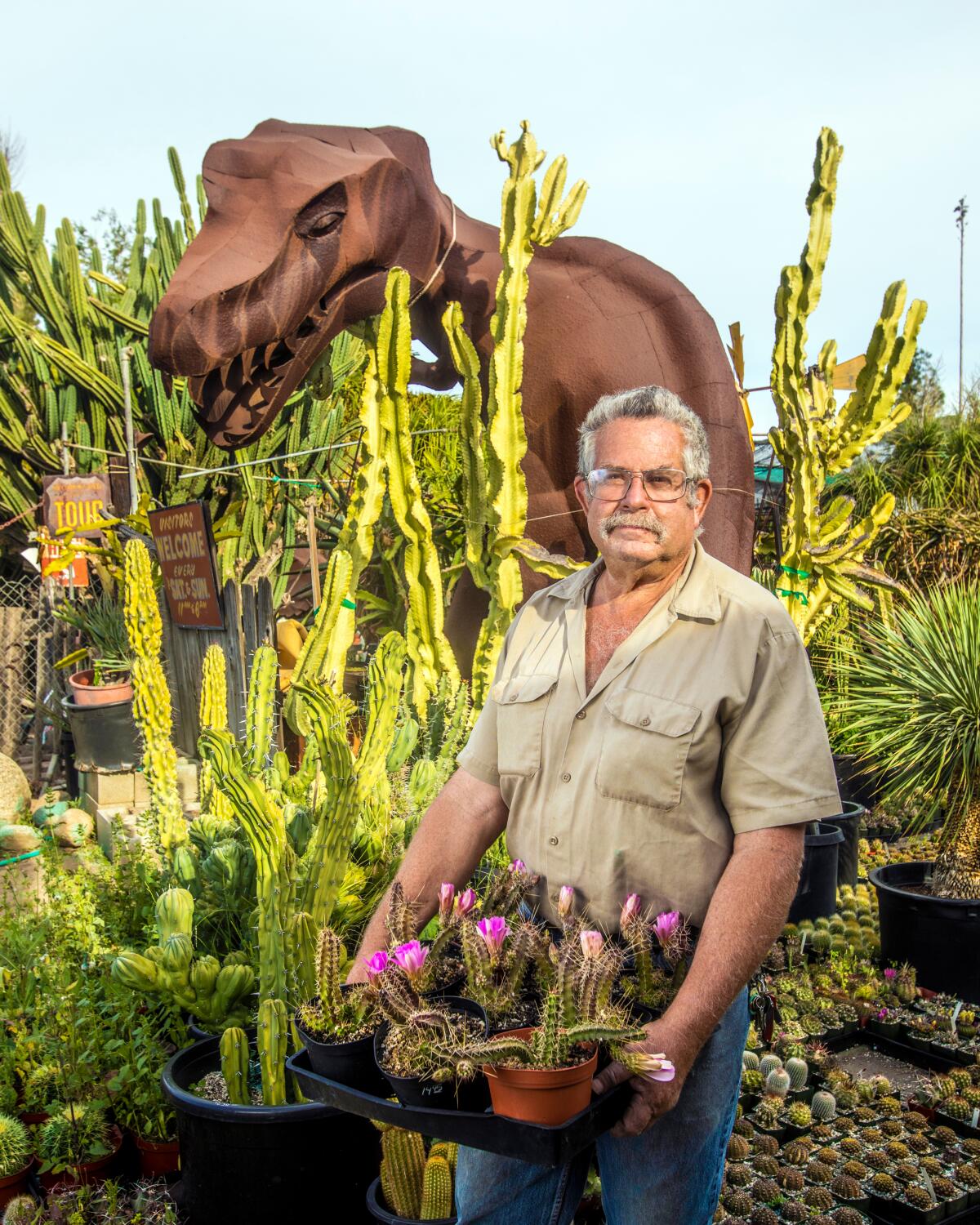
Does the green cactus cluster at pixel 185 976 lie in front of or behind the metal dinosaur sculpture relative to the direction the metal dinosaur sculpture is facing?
in front

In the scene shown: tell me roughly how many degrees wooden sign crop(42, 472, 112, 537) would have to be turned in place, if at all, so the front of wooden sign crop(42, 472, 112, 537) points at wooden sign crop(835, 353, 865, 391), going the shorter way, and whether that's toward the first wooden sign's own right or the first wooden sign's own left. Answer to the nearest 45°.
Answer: approximately 45° to the first wooden sign's own left

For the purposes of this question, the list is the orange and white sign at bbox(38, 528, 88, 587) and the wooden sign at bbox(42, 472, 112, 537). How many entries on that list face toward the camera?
2

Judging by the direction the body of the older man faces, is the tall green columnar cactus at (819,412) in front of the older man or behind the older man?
behind

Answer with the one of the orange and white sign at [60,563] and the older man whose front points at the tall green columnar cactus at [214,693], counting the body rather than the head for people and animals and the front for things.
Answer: the orange and white sign

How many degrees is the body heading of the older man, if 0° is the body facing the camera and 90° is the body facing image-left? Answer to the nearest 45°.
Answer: approximately 45°

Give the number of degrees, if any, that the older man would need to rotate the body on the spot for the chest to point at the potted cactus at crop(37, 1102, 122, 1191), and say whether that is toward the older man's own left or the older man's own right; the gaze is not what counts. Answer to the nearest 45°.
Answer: approximately 90° to the older man's own right

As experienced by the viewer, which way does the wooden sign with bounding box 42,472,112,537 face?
facing the viewer

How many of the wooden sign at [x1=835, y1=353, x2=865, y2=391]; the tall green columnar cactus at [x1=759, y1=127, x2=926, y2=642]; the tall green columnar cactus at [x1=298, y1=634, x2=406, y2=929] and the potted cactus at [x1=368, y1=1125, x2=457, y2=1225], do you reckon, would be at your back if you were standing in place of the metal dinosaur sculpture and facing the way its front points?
2

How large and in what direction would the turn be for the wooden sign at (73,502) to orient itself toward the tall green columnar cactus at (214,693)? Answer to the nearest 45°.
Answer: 0° — it already faces it

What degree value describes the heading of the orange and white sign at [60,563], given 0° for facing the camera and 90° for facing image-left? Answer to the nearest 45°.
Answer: approximately 0°

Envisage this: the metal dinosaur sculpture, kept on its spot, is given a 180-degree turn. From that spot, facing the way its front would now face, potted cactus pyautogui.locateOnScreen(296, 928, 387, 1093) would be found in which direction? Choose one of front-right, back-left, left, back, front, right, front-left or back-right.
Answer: back-right
